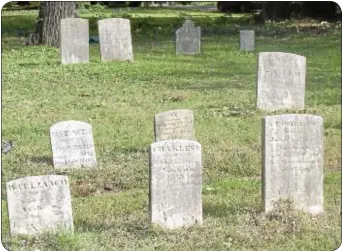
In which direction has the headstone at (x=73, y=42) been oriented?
toward the camera

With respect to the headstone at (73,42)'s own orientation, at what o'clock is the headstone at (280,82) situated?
the headstone at (280,82) is roughly at 11 o'clock from the headstone at (73,42).

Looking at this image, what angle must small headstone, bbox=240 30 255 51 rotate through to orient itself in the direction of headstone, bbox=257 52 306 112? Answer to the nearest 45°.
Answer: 0° — it already faces it

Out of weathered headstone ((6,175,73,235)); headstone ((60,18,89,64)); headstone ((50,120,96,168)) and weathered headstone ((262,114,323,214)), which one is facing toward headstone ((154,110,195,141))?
headstone ((60,18,89,64))

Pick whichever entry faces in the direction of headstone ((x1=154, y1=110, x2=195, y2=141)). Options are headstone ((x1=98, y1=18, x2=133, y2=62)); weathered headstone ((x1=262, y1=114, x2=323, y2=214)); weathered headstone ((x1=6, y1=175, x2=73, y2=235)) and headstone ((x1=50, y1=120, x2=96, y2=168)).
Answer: headstone ((x1=98, y1=18, x2=133, y2=62))

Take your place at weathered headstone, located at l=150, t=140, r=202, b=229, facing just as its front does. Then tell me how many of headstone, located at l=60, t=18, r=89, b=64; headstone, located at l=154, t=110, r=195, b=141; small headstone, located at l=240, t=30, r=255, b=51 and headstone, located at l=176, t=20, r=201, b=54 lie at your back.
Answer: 4

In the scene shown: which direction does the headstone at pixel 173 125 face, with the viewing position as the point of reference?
facing the viewer

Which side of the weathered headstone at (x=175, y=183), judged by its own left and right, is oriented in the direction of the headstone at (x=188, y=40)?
back

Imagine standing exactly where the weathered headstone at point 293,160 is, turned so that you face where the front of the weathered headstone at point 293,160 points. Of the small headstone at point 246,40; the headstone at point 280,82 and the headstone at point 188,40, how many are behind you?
3

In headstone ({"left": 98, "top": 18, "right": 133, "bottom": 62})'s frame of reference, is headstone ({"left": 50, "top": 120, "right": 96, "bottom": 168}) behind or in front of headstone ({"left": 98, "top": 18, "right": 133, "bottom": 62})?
in front

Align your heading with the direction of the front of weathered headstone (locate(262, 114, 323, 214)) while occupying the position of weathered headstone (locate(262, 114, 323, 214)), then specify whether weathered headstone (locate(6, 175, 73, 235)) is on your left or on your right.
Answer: on your right

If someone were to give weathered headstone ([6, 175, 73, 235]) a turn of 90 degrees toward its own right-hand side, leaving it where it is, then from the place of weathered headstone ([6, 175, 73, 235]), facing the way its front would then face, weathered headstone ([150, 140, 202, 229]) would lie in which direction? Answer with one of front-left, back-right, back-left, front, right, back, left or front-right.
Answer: back

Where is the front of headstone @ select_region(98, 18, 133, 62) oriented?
toward the camera
